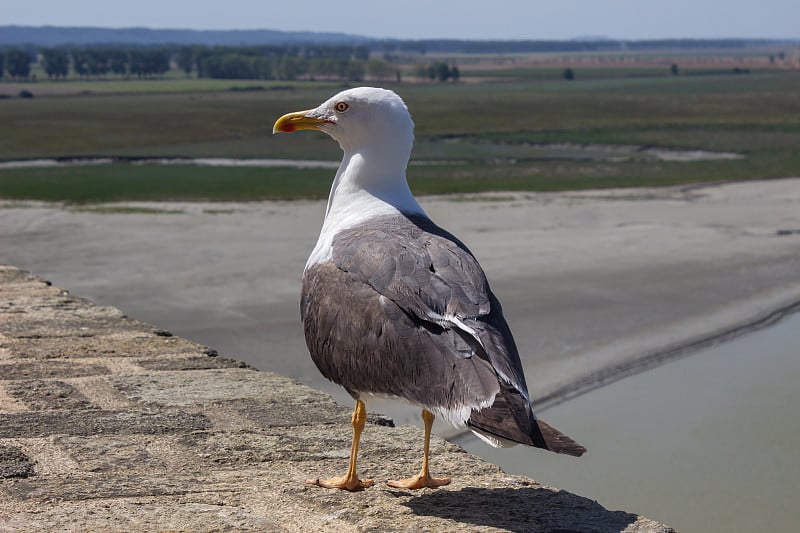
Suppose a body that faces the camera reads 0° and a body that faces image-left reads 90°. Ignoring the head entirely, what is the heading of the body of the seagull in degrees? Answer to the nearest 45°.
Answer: approximately 135°
